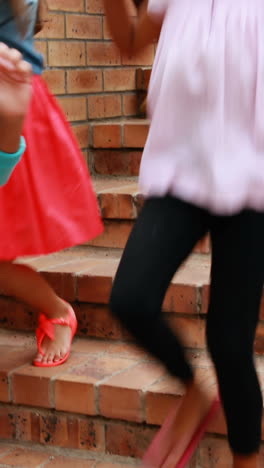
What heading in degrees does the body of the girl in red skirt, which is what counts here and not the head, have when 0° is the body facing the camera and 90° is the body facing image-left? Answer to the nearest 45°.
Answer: approximately 45°

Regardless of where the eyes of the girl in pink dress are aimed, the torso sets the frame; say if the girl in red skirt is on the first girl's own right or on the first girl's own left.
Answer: on the first girl's own right

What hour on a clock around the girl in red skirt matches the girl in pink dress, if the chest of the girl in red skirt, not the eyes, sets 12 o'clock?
The girl in pink dress is roughly at 10 o'clock from the girl in red skirt.
